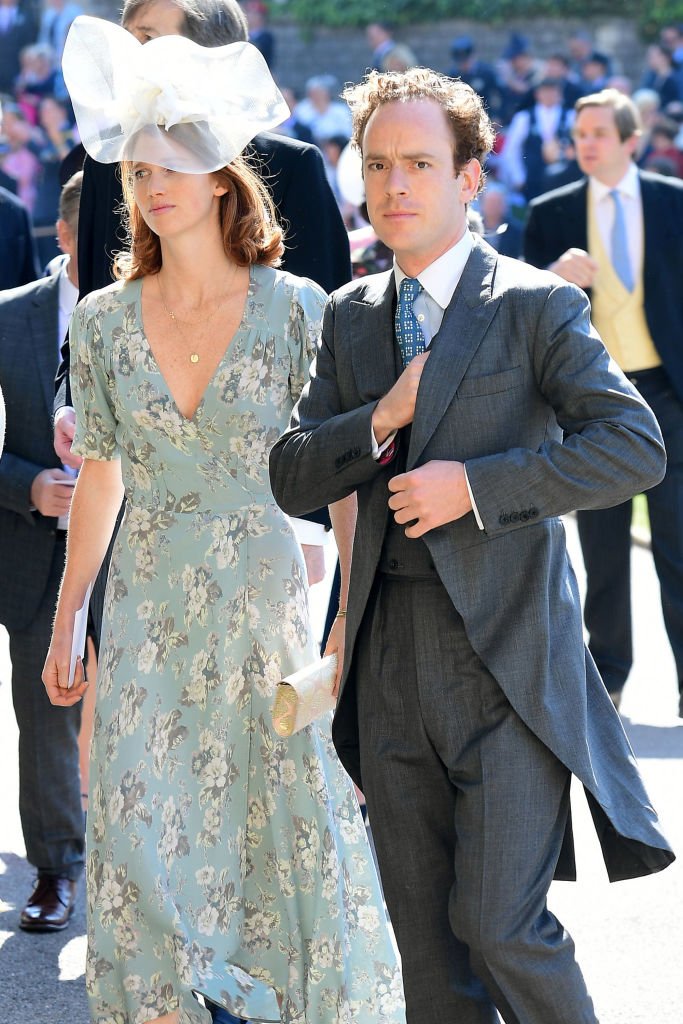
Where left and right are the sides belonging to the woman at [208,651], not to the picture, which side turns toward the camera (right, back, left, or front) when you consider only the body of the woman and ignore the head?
front

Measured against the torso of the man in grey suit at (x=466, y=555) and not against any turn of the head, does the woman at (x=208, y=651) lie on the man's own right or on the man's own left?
on the man's own right

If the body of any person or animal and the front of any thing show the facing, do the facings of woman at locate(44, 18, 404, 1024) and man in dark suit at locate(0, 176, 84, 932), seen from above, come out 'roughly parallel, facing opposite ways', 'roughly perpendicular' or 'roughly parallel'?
roughly parallel

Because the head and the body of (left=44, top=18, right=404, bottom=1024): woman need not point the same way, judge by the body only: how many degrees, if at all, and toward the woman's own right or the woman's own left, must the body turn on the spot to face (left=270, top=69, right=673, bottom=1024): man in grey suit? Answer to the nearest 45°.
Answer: approximately 45° to the woman's own left

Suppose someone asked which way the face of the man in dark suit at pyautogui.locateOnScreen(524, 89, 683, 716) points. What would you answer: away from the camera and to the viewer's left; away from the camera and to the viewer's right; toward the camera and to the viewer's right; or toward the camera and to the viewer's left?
toward the camera and to the viewer's left

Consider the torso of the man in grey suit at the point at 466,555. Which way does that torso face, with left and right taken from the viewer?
facing the viewer and to the left of the viewer

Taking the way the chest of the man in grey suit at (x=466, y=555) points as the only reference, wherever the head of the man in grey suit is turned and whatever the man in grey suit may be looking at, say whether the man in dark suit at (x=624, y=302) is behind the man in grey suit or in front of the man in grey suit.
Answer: behind

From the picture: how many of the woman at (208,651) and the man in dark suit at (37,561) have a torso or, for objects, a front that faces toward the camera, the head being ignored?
2

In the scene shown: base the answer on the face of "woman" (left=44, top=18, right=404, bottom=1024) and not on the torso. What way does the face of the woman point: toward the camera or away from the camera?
toward the camera

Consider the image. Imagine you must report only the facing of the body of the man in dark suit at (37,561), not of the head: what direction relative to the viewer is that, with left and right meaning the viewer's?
facing the viewer
